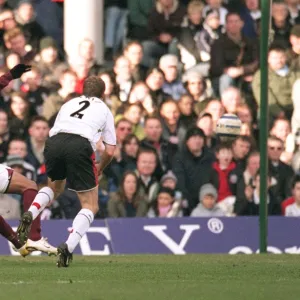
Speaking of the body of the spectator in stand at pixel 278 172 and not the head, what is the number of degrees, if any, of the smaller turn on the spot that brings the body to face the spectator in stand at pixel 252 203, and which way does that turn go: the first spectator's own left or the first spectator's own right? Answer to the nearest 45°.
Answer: approximately 45° to the first spectator's own right

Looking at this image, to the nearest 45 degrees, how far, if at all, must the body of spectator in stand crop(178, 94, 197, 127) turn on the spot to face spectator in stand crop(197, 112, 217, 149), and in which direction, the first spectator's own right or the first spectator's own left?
approximately 45° to the first spectator's own left

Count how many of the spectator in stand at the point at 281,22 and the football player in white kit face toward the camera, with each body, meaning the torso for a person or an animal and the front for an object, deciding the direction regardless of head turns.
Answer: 1

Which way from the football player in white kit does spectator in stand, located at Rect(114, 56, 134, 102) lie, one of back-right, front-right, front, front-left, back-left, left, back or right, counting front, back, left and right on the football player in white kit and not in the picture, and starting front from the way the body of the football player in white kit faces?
front-left

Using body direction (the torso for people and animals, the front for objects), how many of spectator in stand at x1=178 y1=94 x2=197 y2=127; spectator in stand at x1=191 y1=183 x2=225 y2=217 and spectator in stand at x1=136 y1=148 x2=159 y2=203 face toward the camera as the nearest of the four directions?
3

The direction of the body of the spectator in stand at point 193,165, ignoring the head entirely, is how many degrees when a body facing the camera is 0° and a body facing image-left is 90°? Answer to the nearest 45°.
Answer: approximately 0°

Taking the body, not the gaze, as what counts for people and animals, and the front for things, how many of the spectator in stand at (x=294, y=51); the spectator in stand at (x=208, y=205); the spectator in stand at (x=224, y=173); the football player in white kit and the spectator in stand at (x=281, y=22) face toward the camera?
4

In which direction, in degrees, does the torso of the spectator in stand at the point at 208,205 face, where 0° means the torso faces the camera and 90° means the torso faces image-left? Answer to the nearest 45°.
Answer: approximately 0°
